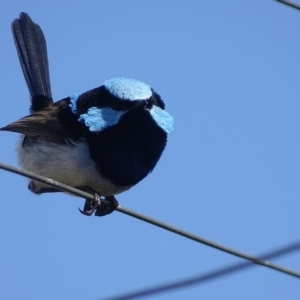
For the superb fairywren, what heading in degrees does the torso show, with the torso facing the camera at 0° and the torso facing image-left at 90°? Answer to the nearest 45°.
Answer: approximately 315°
